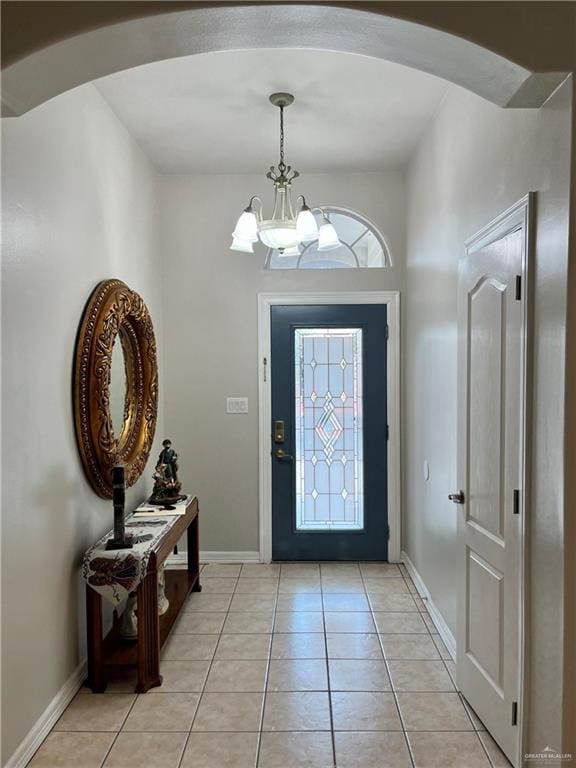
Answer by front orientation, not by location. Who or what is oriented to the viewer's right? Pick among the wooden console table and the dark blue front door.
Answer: the wooden console table

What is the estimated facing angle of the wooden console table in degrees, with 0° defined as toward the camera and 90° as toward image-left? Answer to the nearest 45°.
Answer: approximately 270°

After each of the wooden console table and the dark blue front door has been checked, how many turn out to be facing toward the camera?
1

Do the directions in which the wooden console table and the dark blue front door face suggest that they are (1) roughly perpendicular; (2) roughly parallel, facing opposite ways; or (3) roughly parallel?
roughly perpendicular

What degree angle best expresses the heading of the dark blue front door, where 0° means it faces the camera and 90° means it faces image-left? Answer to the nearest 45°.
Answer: approximately 0°

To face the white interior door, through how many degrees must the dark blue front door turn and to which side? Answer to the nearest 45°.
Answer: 0° — it already faces it
